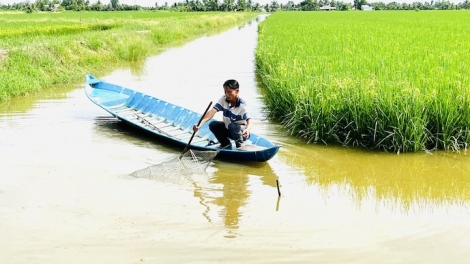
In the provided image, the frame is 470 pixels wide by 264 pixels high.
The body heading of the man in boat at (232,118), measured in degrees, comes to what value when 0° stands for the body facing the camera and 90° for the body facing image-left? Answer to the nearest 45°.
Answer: approximately 45°
